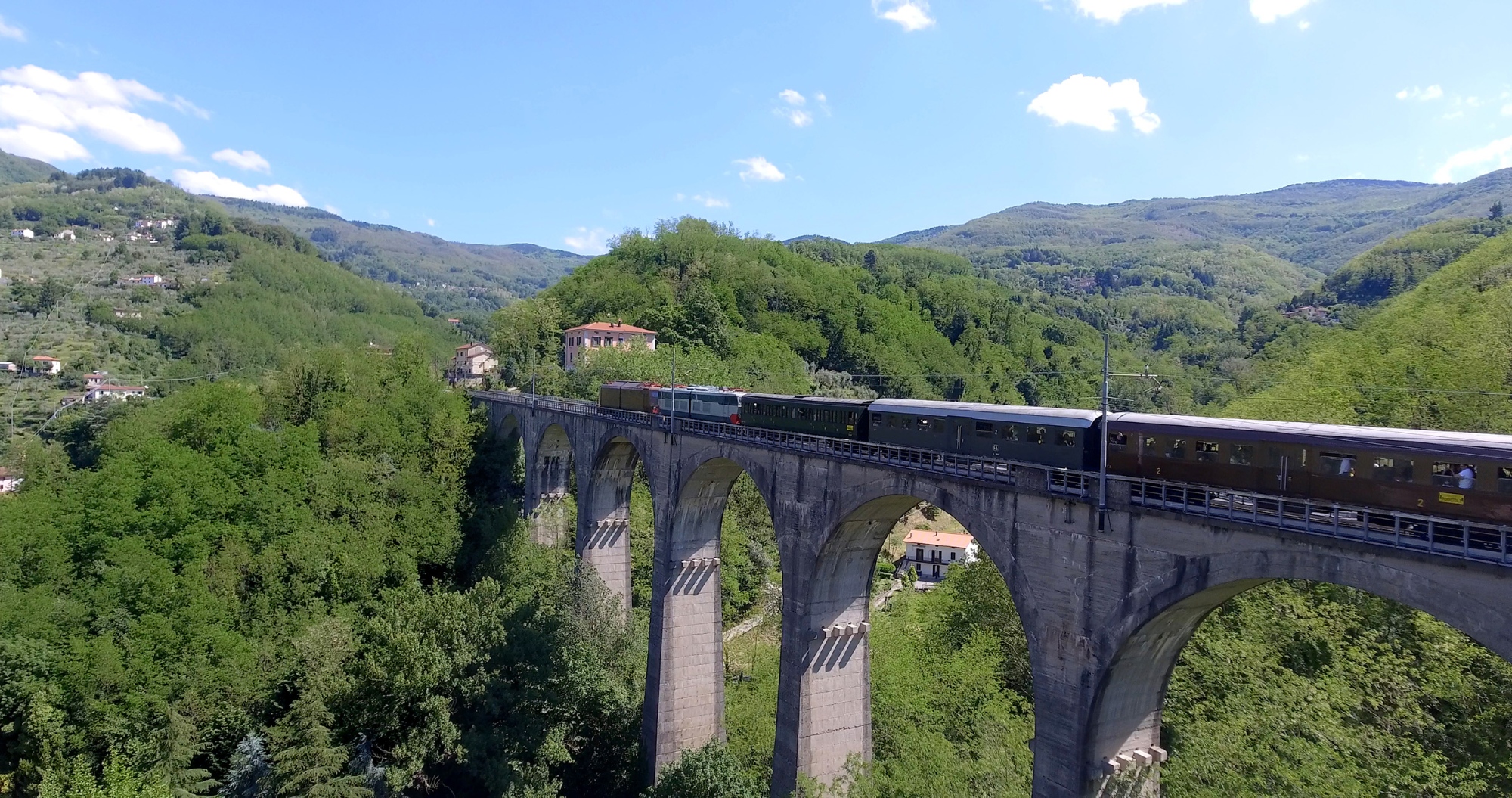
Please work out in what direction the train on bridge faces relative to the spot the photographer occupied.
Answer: facing away from the viewer and to the left of the viewer
